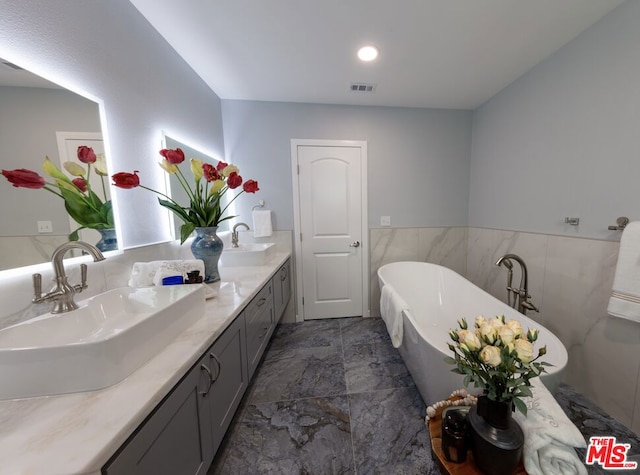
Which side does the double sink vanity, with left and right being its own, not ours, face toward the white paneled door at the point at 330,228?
left

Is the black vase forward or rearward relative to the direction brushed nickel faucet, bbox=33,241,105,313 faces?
forward

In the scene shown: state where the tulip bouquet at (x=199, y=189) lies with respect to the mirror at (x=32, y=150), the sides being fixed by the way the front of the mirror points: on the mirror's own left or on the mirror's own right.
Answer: on the mirror's own left

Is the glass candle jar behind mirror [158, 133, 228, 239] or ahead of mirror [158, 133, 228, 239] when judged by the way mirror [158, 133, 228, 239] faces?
ahead

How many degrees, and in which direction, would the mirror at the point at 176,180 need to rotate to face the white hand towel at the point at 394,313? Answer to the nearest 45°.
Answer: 0° — it already faces it

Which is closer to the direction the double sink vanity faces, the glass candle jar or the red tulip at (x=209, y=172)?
the glass candle jar

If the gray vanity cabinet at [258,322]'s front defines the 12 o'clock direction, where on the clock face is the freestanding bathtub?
The freestanding bathtub is roughly at 12 o'clock from the gray vanity cabinet.

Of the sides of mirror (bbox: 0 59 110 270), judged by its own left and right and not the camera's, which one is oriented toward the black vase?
front

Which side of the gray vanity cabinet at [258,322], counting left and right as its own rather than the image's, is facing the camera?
right

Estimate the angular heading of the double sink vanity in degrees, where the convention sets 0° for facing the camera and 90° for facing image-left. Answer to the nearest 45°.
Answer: approximately 315°
